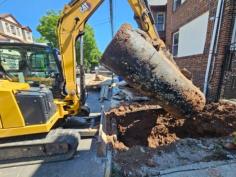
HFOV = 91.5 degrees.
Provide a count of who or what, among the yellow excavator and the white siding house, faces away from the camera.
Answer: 0

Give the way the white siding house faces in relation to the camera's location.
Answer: facing the viewer and to the right of the viewer

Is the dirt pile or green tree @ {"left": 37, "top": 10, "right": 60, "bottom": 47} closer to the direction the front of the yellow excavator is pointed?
the dirt pile

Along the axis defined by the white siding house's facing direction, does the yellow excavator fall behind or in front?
in front

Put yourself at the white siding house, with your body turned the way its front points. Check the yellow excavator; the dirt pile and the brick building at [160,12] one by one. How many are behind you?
0

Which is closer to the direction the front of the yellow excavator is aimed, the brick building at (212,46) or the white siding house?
the brick building

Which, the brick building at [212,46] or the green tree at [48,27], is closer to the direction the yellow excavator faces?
the brick building

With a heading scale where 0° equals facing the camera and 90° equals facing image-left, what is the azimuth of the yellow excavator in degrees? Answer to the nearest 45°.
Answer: approximately 270°

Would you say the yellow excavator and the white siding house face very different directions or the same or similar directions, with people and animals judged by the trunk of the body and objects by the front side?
same or similar directions

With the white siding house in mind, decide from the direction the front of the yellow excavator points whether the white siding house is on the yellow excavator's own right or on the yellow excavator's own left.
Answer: on the yellow excavator's own left

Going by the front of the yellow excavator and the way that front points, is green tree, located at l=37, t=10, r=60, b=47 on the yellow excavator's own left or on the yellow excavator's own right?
on the yellow excavator's own left

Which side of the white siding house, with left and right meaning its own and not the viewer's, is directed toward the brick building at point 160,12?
front

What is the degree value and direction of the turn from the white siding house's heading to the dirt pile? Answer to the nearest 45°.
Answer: approximately 45° to its right

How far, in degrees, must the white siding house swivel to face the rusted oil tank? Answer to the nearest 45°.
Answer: approximately 45° to its right
